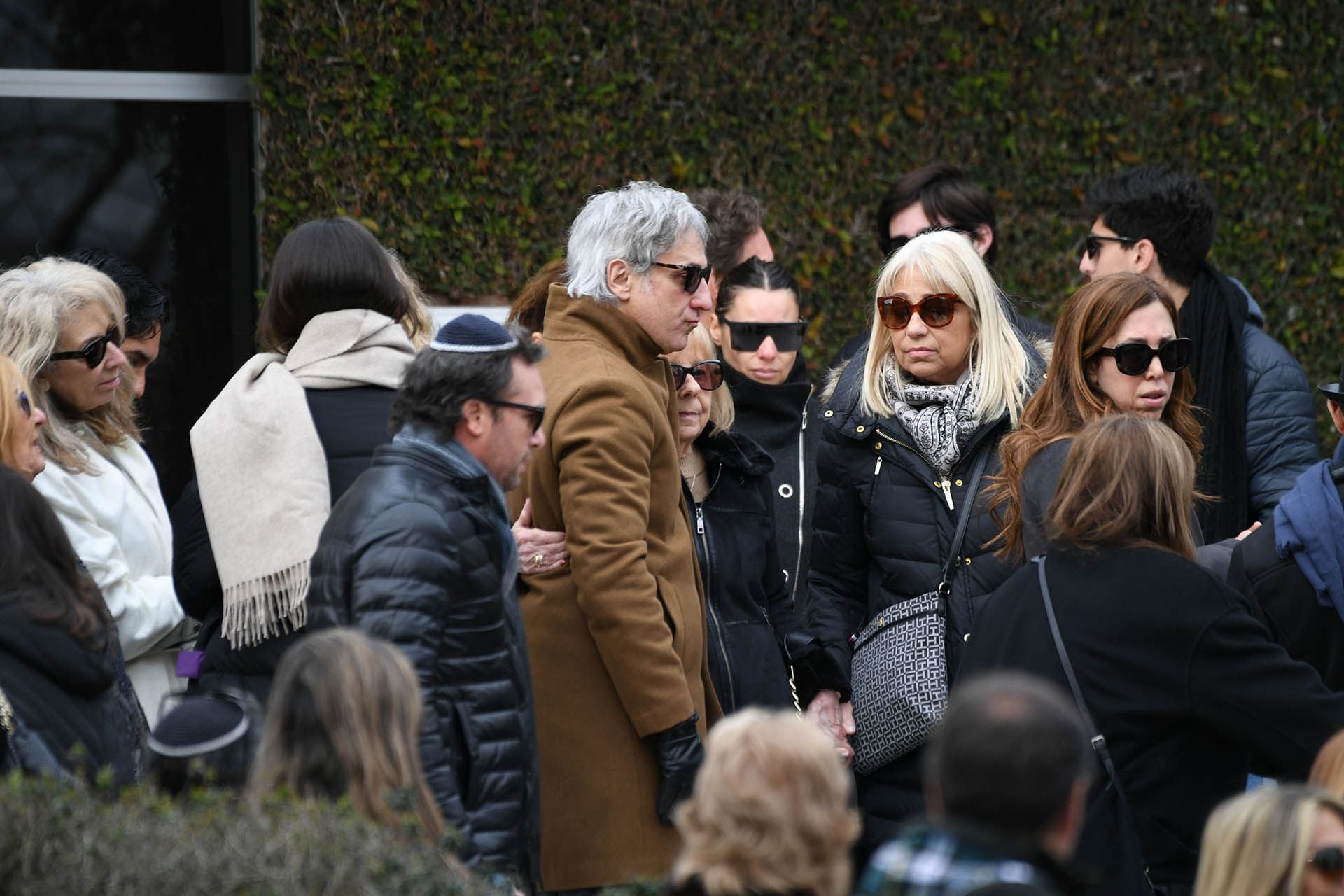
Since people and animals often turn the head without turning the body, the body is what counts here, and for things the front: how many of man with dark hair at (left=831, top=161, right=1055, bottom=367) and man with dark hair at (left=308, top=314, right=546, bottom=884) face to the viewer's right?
1

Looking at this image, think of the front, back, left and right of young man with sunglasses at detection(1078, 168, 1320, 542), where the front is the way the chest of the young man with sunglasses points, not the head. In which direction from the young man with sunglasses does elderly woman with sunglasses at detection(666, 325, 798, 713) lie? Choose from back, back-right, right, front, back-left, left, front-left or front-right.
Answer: front-left

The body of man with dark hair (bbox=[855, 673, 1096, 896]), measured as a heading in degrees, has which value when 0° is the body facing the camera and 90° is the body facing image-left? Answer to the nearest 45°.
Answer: approximately 180°

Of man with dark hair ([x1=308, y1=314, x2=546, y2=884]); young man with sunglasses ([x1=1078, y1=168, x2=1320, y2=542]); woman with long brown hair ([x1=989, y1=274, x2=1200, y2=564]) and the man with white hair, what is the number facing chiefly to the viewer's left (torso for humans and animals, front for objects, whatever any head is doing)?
1

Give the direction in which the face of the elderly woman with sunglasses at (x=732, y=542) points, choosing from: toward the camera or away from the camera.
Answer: toward the camera

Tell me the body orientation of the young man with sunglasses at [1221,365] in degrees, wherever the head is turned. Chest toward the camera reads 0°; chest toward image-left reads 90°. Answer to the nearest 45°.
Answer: approximately 90°

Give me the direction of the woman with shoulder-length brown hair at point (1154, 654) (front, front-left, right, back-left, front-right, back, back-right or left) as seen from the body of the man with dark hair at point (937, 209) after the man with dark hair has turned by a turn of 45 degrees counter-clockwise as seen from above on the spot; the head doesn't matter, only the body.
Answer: front

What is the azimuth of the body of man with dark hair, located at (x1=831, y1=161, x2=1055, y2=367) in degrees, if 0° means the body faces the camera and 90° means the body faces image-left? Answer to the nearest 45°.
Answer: approximately 45°

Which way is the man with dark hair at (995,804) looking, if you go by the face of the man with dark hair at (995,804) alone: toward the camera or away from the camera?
away from the camera

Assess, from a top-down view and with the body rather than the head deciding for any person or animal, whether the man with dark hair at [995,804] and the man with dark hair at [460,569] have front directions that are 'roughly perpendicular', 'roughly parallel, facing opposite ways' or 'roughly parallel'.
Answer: roughly perpendicular

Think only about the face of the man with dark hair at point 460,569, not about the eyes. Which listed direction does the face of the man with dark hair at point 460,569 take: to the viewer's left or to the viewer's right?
to the viewer's right

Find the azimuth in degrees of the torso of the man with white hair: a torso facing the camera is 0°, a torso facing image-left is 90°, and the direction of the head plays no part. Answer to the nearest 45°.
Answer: approximately 270°

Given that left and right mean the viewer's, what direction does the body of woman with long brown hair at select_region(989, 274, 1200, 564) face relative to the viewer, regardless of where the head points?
facing the viewer and to the right of the viewer

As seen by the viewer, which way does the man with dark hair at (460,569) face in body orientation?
to the viewer's right
